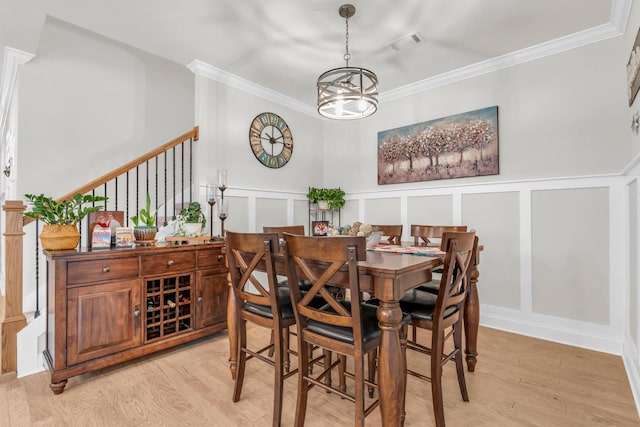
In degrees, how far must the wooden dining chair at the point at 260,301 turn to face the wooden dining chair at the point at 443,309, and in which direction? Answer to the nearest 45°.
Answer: approximately 45° to its right

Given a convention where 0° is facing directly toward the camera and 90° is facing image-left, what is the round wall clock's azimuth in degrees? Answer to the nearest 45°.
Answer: approximately 315°

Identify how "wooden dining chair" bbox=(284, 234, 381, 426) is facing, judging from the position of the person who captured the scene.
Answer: facing away from the viewer and to the right of the viewer

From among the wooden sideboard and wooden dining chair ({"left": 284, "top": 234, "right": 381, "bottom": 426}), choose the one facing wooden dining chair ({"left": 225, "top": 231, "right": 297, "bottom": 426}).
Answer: the wooden sideboard

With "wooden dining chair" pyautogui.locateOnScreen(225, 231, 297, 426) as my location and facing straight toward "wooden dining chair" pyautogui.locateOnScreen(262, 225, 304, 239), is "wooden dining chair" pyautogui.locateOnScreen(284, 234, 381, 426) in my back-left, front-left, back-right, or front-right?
back-right

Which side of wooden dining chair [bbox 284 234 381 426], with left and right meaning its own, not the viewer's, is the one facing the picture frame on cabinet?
left

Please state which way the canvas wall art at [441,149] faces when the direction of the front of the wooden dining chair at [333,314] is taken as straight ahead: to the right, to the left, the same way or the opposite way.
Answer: the opposite way

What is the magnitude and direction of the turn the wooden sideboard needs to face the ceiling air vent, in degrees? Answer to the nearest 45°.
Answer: approximately 45° to its left
